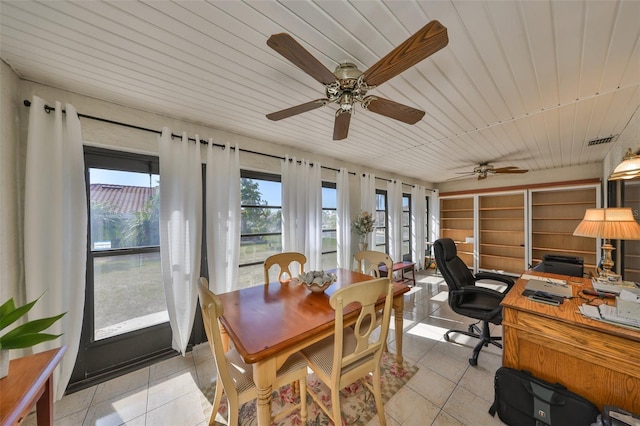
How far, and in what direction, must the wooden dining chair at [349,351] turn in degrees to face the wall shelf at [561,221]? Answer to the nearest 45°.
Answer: approximately 90° to its right

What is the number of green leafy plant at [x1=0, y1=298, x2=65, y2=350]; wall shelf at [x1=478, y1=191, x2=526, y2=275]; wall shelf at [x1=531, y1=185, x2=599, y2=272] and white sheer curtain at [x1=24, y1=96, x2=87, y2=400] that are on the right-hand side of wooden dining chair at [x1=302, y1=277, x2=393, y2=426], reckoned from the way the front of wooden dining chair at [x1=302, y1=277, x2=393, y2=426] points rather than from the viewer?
2

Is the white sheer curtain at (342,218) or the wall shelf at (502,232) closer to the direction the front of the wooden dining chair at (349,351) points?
the white sheer curtain

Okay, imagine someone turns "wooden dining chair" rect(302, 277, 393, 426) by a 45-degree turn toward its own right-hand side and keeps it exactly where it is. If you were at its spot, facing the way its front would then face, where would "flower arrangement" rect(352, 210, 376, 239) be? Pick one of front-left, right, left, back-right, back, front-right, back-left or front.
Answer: front

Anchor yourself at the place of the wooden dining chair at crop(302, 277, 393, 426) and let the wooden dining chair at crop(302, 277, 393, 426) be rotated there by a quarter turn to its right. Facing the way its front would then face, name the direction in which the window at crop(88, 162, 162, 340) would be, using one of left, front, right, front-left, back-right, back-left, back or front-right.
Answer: back-left

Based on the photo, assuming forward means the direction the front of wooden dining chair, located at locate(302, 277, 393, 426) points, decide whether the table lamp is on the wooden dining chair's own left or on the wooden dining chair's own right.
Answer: on the wooden dining chair's own right

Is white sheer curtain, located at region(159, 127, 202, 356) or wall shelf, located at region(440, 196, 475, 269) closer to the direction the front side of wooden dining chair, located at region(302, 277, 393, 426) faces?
the white sheer curtain

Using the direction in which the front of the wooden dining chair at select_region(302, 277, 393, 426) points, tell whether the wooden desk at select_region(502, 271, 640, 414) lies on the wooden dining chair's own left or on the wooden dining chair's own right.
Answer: on the wooden dining chair's own right

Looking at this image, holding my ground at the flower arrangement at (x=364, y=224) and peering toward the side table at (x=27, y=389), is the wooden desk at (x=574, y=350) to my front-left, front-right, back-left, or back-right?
front-left

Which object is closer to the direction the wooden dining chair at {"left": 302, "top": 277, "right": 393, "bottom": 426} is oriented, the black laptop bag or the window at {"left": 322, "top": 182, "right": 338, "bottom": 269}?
the window

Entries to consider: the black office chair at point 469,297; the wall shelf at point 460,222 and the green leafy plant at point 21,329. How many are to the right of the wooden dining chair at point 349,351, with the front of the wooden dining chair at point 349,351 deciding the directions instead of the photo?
2

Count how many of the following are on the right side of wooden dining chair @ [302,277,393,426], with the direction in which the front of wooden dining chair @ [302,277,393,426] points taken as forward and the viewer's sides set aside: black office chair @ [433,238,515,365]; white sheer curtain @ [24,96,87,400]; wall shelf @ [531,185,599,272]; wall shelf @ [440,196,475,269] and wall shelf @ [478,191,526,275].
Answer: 4

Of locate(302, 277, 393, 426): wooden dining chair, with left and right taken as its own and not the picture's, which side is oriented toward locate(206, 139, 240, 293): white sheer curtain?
front

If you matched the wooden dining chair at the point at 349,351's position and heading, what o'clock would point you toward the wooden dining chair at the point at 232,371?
the wooden dining chair at the point at 232,371 is roughly at 10 o'clock from the wooden dining chair at the point at 349,351.

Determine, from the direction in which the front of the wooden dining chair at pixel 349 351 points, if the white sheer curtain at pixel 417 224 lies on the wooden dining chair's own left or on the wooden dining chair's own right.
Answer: on the wooden dining chair's own right

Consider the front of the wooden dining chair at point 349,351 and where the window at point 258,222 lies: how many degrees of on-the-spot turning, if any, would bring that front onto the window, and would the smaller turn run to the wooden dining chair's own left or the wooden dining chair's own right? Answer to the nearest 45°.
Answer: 0° — it already faces it

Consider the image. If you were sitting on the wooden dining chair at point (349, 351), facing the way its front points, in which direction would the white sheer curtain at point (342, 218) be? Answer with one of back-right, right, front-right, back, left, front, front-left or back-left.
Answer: front-right

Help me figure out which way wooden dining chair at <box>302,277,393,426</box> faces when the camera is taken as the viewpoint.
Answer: facing away from the viewer and to the left of the viewer
